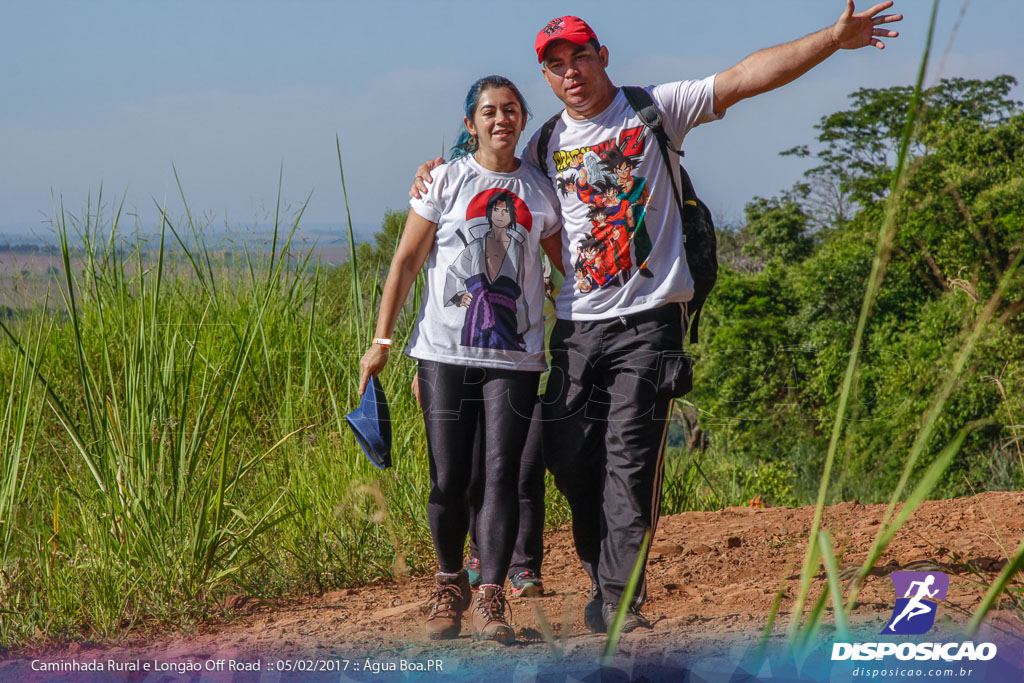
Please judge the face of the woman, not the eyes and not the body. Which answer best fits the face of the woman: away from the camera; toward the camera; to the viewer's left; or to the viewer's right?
toward the camera

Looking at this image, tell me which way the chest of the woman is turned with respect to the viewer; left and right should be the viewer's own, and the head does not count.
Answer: facing the viewer
